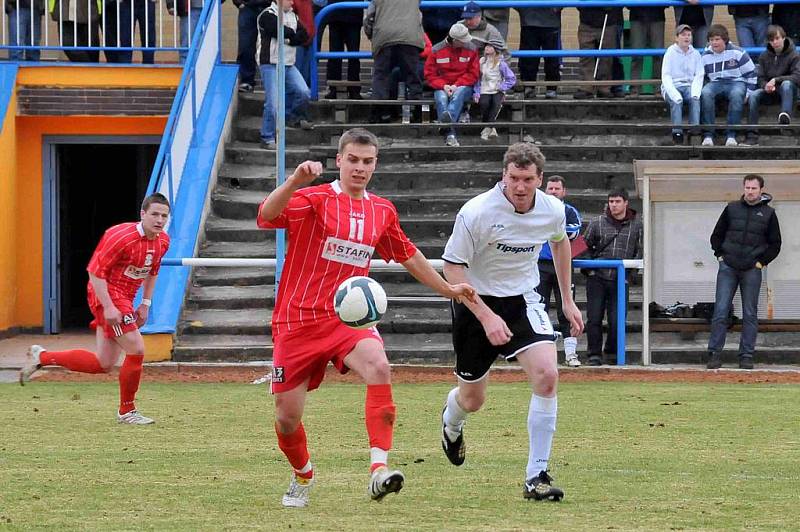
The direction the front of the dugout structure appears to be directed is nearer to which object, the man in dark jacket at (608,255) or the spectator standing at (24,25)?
the man in dark jacket

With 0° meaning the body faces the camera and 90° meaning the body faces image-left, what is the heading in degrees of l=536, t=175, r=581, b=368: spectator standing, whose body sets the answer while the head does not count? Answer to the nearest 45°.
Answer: approximately 0°

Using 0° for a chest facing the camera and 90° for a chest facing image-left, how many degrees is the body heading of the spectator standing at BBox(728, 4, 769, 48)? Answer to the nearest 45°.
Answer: approximately 0°

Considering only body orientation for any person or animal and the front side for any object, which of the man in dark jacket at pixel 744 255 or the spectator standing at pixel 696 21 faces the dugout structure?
the spectator standing

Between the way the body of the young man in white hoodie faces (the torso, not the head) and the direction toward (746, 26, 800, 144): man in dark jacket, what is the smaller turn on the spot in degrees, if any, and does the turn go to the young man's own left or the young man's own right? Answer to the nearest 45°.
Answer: approximately 90° to the young man's own left

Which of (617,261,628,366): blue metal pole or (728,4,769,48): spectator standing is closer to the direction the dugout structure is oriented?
the blue metal pole

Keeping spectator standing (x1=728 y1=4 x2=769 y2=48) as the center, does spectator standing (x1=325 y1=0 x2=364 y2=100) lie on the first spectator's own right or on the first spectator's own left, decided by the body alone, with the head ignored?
on the first spectator's own right

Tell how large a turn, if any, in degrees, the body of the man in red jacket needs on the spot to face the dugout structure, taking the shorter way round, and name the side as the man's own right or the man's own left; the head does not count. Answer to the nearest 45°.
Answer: approximately 45° to the man's own left

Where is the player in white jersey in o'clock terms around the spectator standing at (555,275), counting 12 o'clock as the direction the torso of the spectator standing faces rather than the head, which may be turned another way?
The player in white jersey is roughly at 12 o'clock from the spectator standing.

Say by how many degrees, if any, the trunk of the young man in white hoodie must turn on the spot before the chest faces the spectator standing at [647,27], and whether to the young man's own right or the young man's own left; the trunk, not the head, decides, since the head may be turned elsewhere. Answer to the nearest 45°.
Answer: approximately 180°
